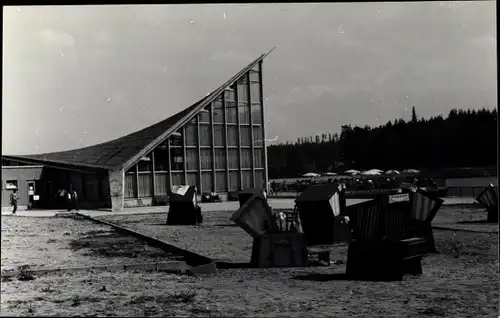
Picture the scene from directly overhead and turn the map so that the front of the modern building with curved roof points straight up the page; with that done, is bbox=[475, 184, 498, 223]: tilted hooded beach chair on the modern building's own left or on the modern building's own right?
on the modern building's own left

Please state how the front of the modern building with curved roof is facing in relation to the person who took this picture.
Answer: facing the viewer and to the right of the viewer

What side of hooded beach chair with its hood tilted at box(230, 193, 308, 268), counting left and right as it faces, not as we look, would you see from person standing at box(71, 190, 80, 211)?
back

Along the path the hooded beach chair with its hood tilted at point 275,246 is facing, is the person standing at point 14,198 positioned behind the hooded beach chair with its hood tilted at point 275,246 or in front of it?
behind

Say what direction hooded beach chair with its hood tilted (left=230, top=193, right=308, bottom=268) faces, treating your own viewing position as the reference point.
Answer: facing to the right of the viewer

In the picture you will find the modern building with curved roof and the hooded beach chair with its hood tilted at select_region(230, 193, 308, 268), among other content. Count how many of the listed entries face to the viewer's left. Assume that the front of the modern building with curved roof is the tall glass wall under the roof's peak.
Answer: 0

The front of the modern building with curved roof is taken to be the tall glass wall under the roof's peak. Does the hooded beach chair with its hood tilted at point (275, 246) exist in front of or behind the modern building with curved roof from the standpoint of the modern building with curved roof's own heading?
in front
